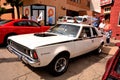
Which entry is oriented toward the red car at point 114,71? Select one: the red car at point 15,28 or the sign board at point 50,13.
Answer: the sign board

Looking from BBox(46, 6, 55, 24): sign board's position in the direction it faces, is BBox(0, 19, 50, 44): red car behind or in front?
in front

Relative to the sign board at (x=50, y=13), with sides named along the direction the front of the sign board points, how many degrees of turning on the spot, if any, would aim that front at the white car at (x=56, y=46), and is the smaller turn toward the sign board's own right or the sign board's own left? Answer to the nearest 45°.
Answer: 0° — it already faces it

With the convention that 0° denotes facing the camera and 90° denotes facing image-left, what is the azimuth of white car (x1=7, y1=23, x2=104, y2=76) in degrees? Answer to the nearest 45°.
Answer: approximately 45°

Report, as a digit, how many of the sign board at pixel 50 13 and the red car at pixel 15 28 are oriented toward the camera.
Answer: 1
